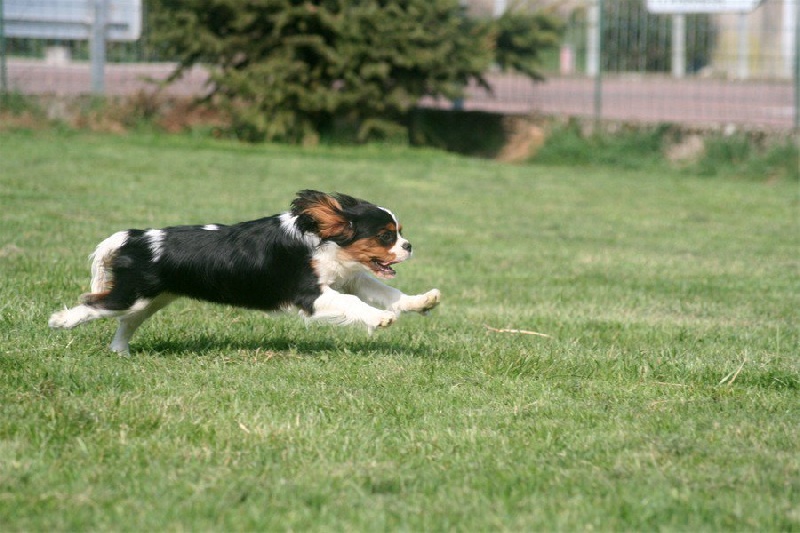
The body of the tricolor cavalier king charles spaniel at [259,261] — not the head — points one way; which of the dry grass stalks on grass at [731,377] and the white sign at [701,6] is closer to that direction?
the dry grass stalks on grass

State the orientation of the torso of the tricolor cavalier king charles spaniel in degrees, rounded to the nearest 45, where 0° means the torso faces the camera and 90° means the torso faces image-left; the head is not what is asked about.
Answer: approximately 270°

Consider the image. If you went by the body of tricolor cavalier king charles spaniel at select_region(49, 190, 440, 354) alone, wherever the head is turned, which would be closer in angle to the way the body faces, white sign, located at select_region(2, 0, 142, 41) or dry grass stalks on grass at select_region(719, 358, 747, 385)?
the dry grass stalks on grass

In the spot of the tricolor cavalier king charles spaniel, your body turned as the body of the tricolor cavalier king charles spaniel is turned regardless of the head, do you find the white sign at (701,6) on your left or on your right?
on your left

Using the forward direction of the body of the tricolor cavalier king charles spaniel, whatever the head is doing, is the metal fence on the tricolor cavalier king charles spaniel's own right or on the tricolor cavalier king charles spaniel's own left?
on the tricolor cavalier king charles spaniel's own left

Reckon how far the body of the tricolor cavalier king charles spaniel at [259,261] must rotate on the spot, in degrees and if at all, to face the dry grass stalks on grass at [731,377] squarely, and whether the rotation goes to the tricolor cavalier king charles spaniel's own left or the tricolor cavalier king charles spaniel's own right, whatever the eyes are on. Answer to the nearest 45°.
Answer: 0° — it already faces it

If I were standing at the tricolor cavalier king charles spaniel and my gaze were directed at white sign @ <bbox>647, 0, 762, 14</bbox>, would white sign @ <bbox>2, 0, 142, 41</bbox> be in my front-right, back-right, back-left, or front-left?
front-left

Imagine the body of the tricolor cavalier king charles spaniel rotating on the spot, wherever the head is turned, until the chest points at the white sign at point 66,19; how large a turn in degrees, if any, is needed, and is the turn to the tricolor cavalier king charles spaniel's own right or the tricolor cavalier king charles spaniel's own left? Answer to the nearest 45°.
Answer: approximately 90° to the tricolor cavalier king charles spaniel's own left

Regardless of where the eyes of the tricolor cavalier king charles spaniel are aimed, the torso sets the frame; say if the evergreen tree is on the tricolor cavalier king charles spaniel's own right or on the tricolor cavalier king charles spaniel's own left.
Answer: on the tricolor cavalier king charles spaniel's own left

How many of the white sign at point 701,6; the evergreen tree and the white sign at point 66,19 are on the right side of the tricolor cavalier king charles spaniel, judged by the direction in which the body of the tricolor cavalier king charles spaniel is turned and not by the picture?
0
